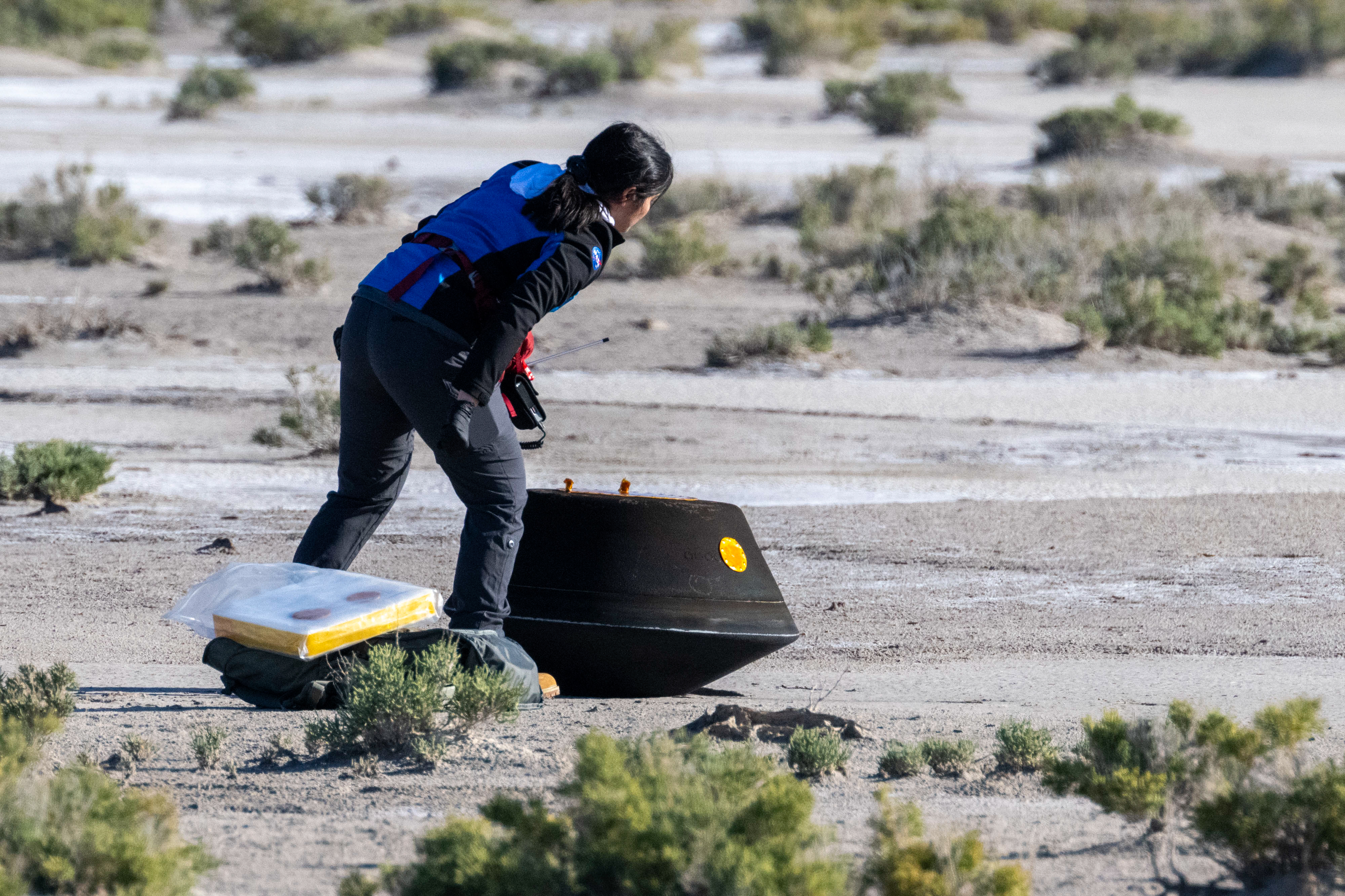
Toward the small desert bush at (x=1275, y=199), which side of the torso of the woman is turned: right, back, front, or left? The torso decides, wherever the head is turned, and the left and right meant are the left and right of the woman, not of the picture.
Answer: front

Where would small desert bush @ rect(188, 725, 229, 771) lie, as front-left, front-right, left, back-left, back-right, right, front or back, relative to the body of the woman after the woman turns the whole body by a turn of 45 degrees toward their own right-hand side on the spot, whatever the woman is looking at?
back-right

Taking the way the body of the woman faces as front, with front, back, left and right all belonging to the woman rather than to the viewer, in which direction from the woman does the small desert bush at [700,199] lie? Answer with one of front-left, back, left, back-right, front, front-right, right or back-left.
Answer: front-left

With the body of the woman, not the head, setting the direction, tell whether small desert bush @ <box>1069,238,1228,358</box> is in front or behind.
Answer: in front

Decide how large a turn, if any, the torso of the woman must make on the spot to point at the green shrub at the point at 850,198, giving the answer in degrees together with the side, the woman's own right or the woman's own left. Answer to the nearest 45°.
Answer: approximately 45° to the woman's own left

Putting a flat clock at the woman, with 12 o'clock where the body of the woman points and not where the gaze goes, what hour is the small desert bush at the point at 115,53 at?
The small desert bush is roughly at 10 o'clock from the woman.

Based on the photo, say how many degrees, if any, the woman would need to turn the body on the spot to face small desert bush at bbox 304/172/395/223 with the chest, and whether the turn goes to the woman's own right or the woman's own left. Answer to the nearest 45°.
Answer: approximately 45° to the woman's own left

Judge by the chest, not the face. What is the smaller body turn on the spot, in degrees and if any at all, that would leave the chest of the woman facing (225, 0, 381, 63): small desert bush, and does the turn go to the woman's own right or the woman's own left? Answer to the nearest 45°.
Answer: approximately 45° to the woman's own left

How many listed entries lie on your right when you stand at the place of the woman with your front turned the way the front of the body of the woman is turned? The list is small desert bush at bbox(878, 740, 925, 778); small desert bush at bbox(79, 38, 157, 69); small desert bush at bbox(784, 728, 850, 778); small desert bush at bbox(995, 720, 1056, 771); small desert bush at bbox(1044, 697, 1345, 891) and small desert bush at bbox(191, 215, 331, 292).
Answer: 4

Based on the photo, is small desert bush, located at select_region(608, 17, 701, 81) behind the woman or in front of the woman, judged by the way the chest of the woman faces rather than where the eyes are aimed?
in front

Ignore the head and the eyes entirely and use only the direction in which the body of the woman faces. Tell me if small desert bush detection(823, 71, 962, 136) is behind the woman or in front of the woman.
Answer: in front

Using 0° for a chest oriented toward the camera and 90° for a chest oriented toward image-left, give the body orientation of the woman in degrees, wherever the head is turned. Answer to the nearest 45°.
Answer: approximately 225°
